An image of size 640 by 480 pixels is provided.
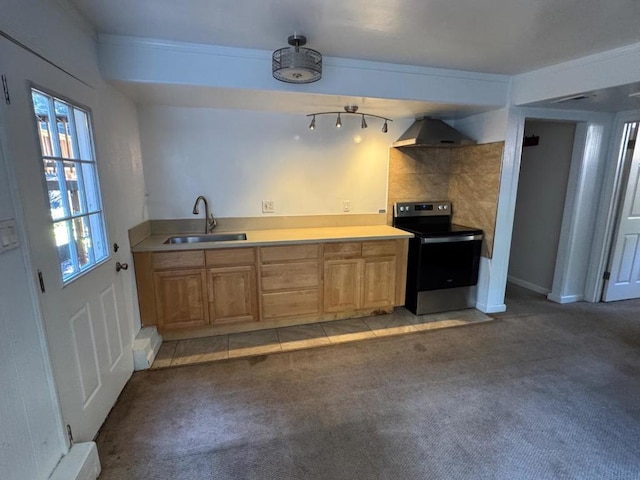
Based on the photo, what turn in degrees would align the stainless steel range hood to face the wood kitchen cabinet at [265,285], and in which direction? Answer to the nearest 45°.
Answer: approximately 90° to its right

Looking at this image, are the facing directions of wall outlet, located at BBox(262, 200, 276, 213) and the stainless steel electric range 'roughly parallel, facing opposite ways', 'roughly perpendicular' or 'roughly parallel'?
roughly parallel

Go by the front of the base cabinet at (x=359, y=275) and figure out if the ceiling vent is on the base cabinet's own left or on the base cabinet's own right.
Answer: on the base cabinet's own left

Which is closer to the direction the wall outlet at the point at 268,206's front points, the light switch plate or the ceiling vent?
the light switch plate

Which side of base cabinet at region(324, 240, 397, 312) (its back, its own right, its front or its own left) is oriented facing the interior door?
left

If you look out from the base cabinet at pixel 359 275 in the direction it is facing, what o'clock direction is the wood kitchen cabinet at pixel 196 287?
The wood kitchen cabinet is roughly at 2 o'clock from the base cabinet.

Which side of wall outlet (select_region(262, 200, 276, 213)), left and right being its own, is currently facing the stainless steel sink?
right

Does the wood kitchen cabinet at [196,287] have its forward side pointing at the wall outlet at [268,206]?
no

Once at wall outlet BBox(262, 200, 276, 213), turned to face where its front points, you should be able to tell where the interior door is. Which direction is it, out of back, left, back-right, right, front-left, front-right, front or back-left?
left

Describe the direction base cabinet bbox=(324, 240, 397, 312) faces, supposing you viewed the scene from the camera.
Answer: facing the viewer

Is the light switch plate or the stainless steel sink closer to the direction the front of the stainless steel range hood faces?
the light switch plate

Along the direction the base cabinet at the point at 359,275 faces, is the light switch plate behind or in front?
in front

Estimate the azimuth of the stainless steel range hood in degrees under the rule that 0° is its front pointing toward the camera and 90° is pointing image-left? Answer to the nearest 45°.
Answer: approximately 315°

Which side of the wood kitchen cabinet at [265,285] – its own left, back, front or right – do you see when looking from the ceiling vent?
left

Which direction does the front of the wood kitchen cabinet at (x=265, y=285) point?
toward the camera

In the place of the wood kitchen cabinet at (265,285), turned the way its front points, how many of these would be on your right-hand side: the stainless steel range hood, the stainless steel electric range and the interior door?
0

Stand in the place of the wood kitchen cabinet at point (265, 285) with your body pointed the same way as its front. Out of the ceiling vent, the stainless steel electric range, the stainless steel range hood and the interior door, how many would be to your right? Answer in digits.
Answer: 0
